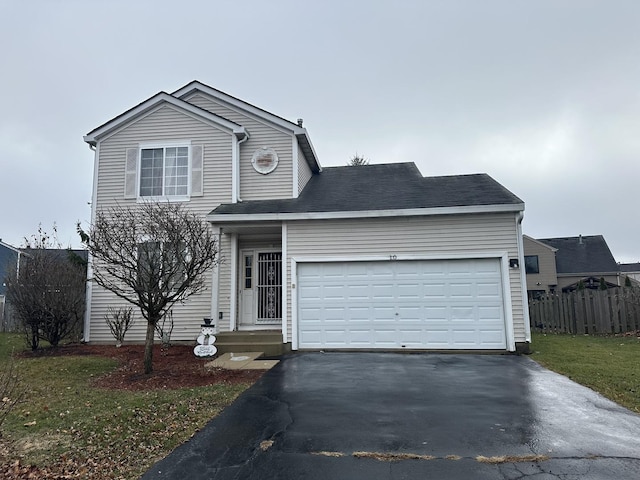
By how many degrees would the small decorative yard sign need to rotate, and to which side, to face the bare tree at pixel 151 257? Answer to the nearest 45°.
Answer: approximately 45° to its right

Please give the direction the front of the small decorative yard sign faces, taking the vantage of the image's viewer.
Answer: facing the viewer

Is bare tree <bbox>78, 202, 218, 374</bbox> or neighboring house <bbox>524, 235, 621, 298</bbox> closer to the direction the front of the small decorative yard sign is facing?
the bare tree

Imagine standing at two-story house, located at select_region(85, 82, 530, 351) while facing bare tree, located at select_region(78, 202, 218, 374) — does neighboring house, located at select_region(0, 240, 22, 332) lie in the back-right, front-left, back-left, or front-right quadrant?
front-right

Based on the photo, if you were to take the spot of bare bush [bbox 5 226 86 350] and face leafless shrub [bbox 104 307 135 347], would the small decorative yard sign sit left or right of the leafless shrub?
right

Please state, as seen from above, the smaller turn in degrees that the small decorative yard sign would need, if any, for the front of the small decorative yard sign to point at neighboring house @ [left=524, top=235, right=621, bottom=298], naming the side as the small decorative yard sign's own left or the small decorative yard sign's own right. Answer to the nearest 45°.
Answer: approximately 135° to the small decorative yard sign's own left

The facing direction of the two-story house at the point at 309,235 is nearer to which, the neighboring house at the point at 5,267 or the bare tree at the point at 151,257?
the bare tree

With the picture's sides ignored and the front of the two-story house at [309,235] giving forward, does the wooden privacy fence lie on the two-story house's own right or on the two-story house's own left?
on the two-story house's own left

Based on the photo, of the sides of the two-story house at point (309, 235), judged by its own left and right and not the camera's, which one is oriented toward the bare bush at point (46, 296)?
right

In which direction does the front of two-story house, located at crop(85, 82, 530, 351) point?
toward the camera

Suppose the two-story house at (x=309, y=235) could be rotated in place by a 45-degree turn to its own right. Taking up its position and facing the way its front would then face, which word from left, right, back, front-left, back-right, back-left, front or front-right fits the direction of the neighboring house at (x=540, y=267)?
back

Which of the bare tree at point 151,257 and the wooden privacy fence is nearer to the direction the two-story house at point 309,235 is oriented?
the bare tree

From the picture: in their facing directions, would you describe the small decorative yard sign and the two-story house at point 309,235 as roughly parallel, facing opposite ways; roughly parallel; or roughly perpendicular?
roughly parallel
